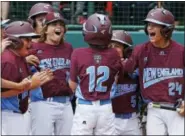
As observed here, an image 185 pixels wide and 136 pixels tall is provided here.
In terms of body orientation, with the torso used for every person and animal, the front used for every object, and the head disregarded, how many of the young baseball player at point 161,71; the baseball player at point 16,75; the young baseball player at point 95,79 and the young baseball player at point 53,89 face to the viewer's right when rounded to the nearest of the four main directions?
1

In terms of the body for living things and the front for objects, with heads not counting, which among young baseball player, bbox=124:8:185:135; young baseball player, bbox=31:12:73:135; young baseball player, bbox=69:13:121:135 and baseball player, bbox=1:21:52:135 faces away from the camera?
young baseball player, bbox=69:13:121:135

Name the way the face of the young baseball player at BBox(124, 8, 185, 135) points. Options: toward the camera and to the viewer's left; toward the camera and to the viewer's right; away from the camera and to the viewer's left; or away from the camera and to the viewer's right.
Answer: toward the camera and to the viewer's left

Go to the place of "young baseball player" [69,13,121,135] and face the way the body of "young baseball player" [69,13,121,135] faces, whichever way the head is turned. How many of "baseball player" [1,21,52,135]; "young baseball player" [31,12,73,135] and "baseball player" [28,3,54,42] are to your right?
0

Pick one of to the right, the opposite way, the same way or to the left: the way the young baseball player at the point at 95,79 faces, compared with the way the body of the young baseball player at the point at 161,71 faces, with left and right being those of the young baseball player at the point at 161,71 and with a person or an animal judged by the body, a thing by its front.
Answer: the opposite way

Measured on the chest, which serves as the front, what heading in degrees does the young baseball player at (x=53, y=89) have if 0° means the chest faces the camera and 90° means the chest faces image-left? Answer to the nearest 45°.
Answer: approximately 0°

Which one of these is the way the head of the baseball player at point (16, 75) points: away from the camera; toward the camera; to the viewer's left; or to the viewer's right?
to the viewer's right

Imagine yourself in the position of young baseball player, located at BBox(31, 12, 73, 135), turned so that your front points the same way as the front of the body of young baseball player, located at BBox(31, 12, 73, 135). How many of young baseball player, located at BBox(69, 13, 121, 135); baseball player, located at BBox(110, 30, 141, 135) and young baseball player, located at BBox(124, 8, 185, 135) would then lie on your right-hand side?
0

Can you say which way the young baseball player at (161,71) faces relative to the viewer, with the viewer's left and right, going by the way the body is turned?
facing the viewer

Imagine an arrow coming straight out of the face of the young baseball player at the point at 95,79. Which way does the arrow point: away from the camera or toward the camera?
away from the camera

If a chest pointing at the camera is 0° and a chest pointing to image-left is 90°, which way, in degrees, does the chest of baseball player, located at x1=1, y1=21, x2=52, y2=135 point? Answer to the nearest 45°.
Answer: approximately 270°

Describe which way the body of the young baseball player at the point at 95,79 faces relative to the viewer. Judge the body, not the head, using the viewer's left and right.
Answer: facing away from the viewer

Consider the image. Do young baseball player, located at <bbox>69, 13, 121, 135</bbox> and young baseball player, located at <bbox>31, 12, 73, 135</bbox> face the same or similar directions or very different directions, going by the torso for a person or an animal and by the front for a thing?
very different directions
